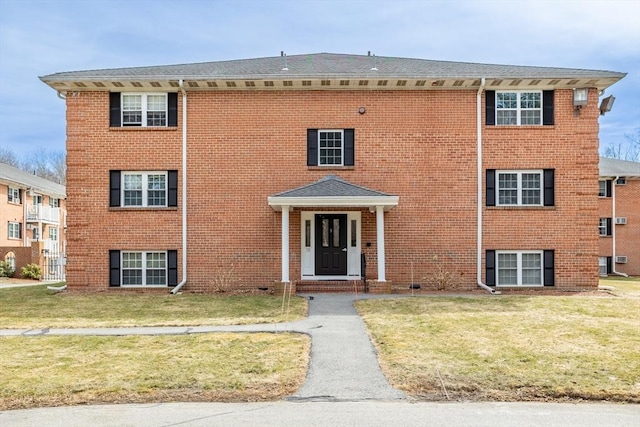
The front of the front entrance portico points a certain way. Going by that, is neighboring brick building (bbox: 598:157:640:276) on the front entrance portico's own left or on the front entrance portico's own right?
on the front entrance portico's own left

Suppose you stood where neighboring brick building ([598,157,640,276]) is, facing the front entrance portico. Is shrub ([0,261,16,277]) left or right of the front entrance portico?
right

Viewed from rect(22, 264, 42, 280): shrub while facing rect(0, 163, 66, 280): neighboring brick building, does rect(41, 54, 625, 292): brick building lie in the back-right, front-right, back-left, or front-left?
back-right

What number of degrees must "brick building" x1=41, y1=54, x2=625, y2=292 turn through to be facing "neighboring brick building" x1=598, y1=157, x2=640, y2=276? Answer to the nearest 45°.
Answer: approximately 135° to its left

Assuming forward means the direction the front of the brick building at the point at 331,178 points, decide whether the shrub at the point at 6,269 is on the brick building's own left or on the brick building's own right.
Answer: on the brick building's own right

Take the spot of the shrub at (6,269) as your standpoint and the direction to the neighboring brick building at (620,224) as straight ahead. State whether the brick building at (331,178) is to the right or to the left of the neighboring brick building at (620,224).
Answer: right
